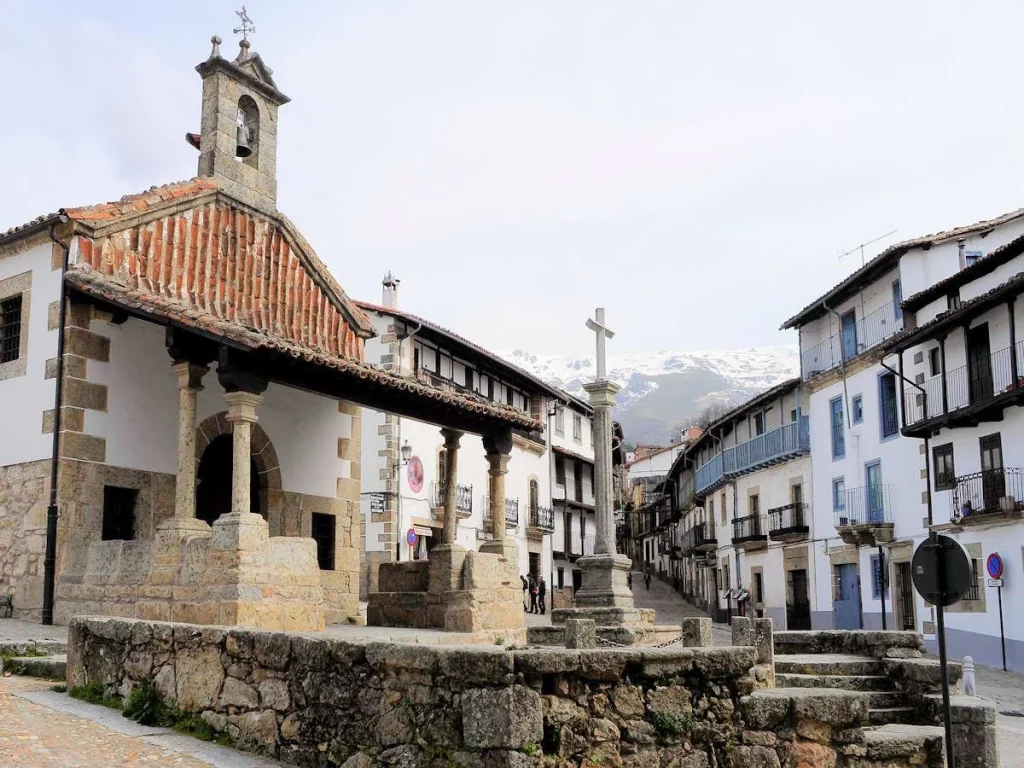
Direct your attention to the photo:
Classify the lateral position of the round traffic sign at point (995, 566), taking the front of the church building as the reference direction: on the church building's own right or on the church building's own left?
on the church building's own left

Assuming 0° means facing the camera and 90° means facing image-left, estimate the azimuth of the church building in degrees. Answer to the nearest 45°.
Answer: approximately 315°

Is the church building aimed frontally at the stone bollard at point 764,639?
yes

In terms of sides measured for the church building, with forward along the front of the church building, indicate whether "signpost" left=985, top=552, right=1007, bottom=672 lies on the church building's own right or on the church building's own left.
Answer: on the church building's own left

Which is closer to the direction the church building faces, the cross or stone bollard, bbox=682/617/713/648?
the stone bollard
